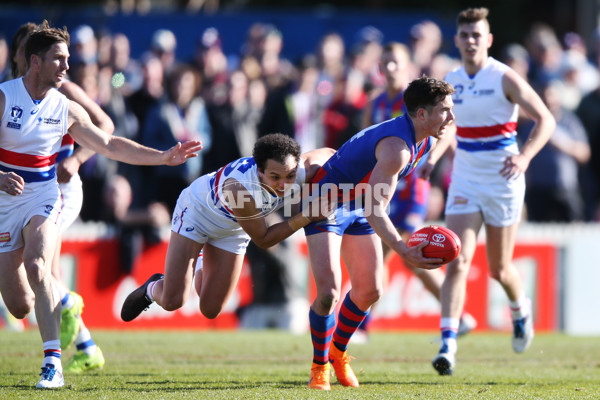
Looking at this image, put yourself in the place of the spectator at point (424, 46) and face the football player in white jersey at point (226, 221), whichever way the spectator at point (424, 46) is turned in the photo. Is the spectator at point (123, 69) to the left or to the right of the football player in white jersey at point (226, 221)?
right

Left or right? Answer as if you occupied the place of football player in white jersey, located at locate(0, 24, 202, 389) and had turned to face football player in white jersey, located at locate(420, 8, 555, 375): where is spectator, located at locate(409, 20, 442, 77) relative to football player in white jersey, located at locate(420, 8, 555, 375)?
left

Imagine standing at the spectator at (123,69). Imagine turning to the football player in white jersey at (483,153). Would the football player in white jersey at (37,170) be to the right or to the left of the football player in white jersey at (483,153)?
right

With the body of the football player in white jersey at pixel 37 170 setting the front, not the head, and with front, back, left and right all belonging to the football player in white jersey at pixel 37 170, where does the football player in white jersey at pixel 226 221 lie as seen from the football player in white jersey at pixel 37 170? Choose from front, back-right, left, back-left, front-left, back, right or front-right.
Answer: left

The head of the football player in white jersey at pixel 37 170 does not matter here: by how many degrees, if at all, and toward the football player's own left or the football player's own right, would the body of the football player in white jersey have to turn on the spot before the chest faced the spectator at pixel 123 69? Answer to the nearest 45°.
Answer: approximately 180°

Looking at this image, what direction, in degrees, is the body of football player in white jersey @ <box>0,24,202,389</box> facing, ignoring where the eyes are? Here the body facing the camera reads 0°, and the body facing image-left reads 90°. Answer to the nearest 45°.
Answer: approximately 0°

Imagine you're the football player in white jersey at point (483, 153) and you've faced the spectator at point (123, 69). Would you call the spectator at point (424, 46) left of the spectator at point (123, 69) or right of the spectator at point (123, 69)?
right

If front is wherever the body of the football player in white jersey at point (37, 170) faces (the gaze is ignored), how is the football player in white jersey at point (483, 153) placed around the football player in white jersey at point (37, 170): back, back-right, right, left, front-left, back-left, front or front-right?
left
